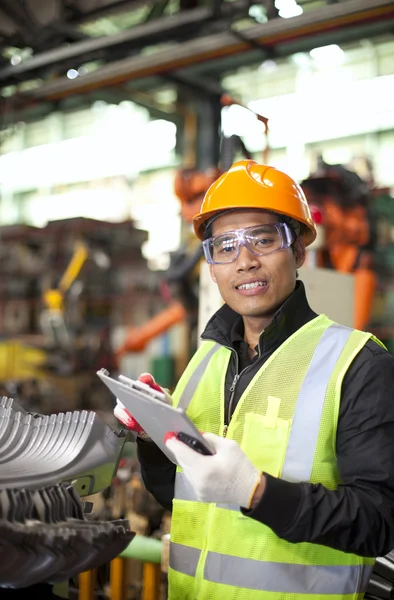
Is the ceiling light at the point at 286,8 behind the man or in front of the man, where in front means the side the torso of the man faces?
behind

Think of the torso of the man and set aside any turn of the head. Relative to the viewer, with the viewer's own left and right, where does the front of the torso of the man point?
facing the viewer and to the left of the viewer

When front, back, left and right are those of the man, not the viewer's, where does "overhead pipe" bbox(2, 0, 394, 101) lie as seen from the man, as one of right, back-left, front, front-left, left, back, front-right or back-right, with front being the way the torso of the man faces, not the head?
back-right

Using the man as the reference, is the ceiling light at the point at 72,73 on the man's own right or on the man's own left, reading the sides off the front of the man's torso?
on the man's own right

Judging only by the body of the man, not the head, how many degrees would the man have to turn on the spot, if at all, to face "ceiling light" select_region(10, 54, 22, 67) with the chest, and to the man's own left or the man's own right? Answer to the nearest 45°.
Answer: approximately 90° to the man's own right

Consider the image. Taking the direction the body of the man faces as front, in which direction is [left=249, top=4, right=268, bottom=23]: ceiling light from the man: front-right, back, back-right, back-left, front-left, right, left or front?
back-right

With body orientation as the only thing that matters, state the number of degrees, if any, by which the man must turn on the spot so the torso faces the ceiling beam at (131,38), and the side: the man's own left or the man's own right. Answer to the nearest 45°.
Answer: approximately 135° to the man's own right
